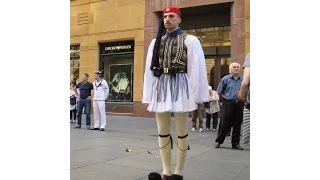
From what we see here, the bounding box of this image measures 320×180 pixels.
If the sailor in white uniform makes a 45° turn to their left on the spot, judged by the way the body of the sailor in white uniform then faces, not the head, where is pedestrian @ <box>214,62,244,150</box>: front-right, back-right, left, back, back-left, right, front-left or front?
front-left

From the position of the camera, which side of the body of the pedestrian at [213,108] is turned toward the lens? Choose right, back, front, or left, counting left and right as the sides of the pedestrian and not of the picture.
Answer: front

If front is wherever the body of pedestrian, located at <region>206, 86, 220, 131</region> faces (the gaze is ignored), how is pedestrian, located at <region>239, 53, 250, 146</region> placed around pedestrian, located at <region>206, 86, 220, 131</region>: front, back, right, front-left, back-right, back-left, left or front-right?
front

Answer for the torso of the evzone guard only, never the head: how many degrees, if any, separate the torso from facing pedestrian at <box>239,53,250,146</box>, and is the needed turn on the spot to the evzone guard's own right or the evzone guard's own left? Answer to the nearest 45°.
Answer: approximately 90° to the evzone guard's own left

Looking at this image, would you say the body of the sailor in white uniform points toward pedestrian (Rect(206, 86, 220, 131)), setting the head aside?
no

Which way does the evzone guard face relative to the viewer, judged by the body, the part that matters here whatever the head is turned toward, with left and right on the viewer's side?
facing the viewer and to the left of the viewer

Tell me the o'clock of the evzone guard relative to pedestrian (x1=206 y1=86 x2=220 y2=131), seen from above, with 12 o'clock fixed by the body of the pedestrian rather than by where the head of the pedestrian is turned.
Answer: The evzone guard is roughly at 12 o'clock from the pedestrian.

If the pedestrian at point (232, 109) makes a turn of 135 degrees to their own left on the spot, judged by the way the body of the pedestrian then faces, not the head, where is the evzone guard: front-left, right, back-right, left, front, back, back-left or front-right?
back

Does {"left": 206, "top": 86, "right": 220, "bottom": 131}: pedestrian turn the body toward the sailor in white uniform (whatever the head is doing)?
no

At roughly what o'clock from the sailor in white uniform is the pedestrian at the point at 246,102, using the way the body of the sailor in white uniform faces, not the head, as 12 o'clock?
The pedestrian is roughly at 10 o'clock from the sailor in white uniform.

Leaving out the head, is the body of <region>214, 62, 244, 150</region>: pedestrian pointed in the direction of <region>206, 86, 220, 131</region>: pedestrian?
no

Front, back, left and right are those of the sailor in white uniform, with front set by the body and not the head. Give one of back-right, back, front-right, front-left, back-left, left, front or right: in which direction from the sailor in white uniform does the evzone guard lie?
front-left

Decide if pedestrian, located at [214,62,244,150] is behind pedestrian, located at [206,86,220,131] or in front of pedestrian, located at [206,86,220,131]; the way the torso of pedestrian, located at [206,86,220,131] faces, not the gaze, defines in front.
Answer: in front

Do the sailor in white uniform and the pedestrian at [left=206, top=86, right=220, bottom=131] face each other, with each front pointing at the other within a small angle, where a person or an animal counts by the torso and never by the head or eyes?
no
